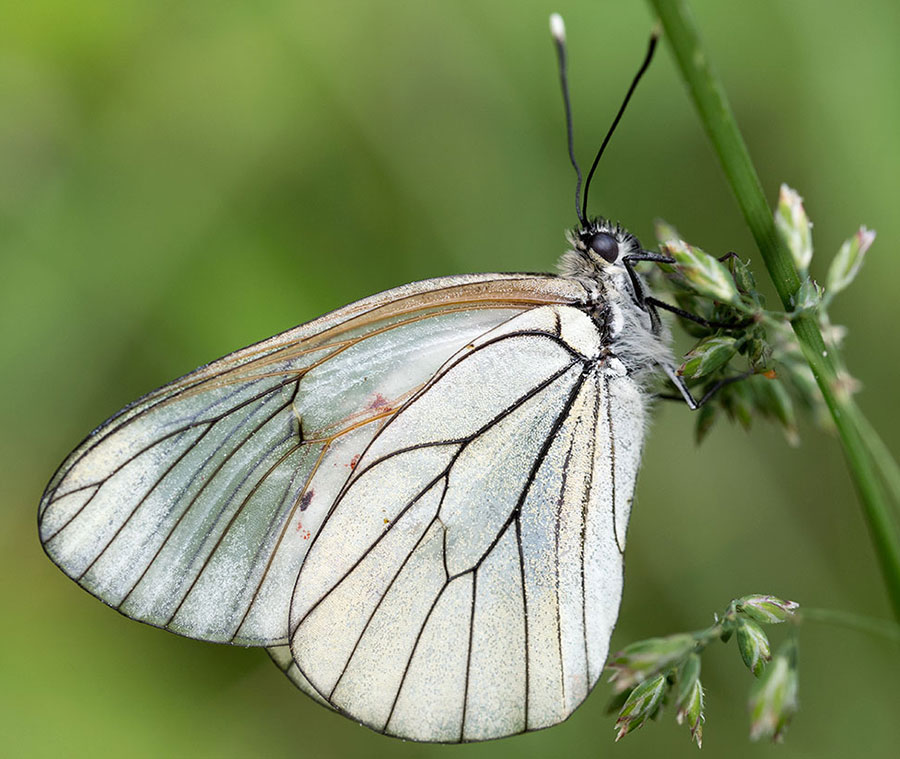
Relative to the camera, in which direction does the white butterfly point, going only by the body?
to the viewer's right

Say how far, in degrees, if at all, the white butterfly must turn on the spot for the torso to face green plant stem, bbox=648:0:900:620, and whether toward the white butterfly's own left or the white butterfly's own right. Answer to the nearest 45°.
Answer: approximately 45° to the white butterfly's own right

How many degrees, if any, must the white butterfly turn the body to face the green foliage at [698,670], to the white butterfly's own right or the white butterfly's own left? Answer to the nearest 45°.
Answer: approximately 45° to the white butterfly's own right
